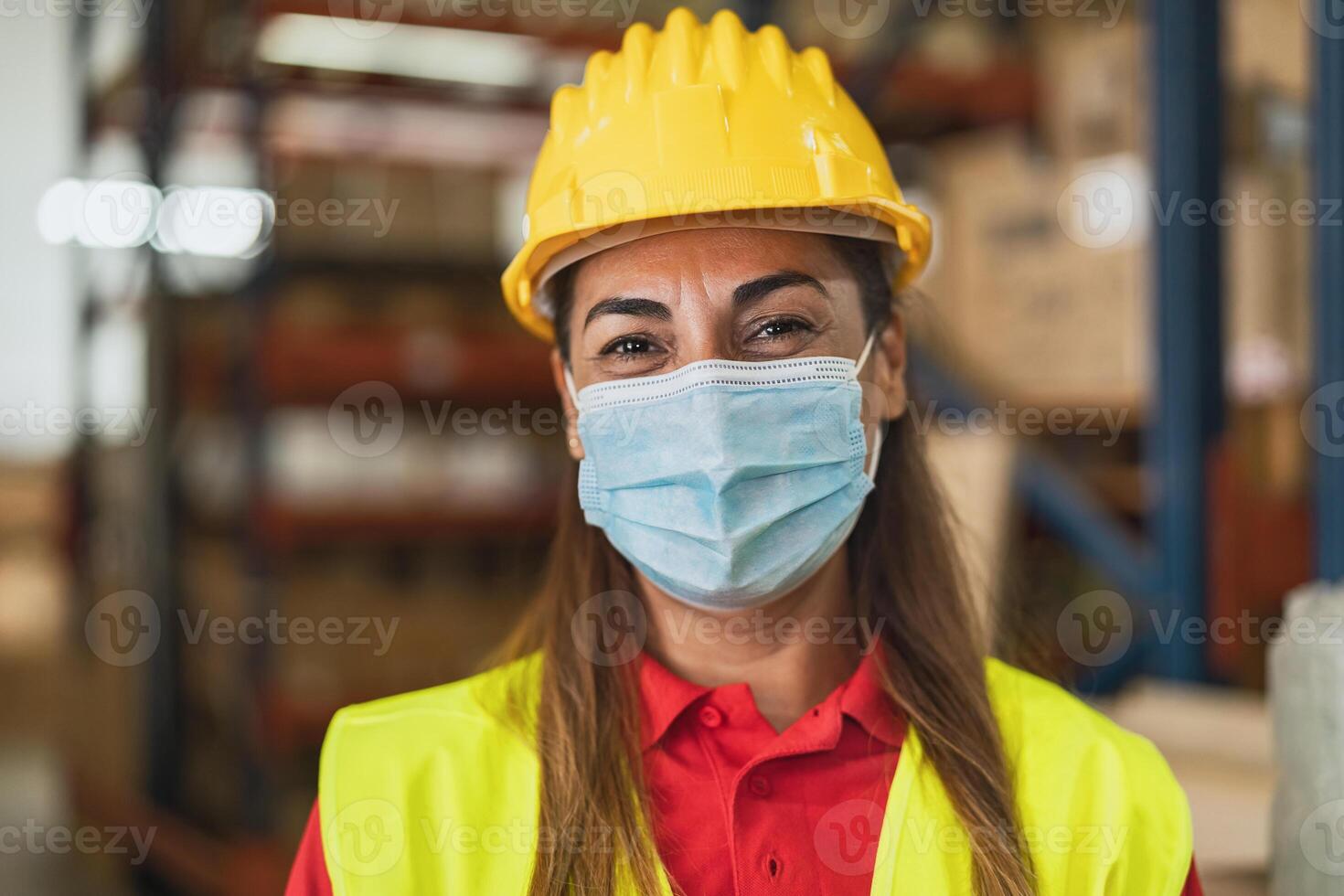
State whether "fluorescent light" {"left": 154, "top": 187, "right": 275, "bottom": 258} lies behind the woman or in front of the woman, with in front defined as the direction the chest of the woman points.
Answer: behind

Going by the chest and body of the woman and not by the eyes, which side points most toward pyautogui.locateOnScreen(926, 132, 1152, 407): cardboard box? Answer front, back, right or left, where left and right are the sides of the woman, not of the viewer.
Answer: back

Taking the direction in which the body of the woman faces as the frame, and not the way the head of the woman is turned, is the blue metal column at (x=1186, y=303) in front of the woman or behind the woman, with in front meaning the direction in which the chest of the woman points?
behind

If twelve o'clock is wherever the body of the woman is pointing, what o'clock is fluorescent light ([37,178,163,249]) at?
The fluorescent light is roughly at 5 o'clock from the woman.

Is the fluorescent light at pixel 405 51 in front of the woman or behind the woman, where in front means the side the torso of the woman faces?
behind

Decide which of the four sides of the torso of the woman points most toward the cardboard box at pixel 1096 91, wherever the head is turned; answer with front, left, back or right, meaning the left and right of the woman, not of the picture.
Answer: back

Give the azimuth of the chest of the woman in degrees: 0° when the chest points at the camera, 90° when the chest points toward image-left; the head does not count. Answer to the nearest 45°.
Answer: approximately 0°
